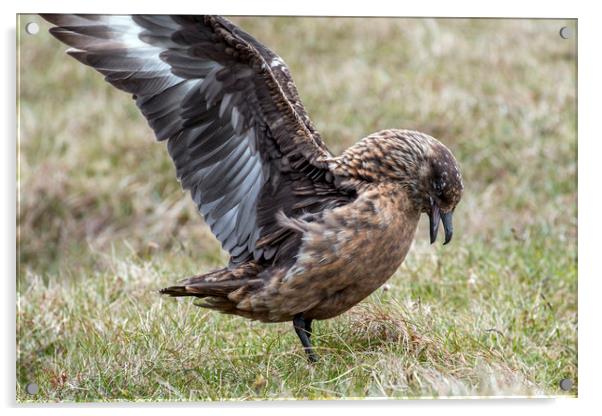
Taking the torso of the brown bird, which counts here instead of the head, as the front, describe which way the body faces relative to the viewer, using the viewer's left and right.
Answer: facing to the right of the viewer
